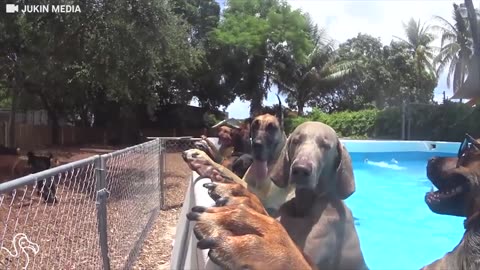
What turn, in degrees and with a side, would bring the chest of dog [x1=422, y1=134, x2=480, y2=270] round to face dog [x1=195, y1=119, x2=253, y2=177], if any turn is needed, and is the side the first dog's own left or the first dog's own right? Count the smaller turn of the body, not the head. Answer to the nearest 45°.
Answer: approximately 45° to the first dog's own right

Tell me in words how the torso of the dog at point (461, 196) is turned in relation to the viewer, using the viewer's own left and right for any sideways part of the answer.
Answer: facing to the left of the viewer

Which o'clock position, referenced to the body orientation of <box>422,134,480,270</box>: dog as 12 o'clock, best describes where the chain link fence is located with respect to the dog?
The chain link fence is roughly at 1 o'clock from the dog.

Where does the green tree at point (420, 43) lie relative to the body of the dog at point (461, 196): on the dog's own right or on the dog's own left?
on the dog's own right

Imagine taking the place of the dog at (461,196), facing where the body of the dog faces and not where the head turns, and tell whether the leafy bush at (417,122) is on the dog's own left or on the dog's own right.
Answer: on the dog's own right

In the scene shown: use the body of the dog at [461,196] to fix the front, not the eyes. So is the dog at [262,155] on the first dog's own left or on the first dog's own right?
on the first dog's own right

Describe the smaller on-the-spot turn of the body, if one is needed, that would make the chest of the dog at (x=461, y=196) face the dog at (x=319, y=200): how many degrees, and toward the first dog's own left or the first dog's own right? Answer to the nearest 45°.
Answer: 0° — it already faces it

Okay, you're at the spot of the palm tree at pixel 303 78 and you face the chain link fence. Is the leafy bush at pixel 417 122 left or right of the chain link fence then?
left

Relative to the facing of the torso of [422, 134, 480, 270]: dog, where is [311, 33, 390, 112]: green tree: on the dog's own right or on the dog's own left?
on the dog's own right
